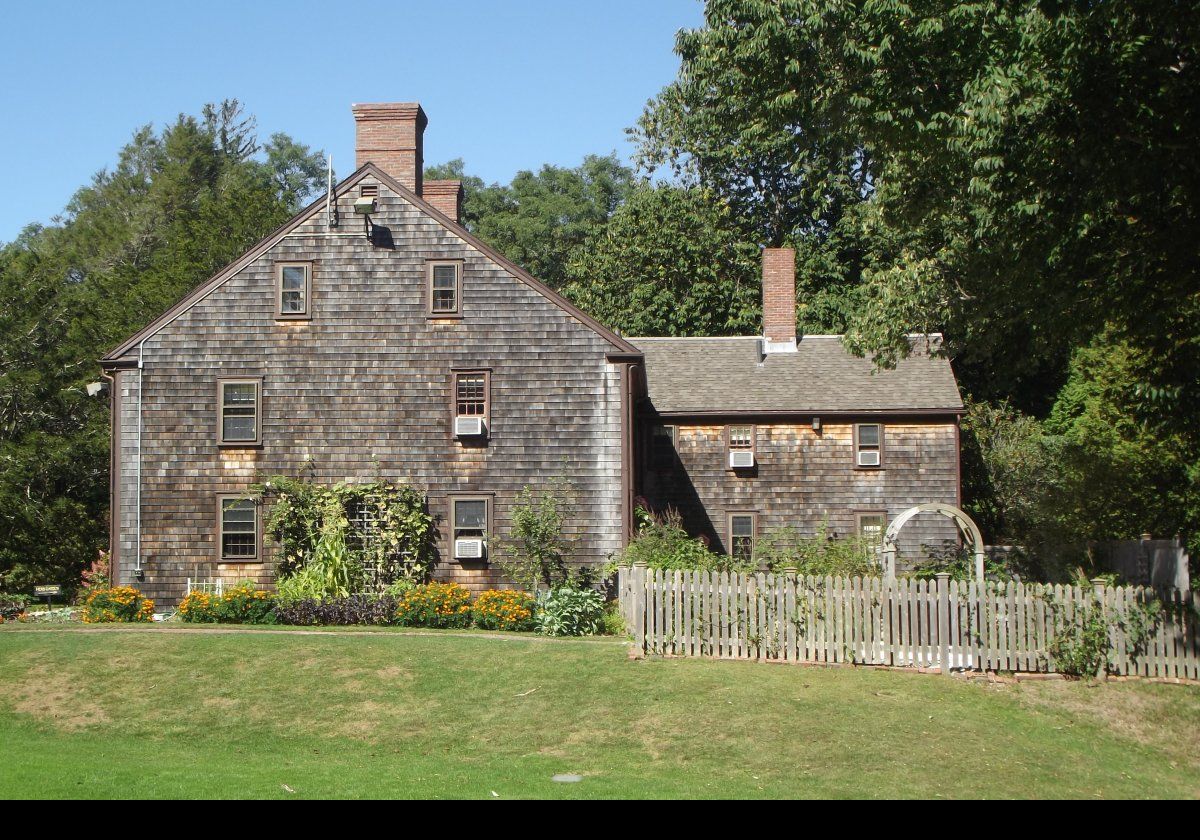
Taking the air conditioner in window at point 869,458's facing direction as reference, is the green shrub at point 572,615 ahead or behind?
ahead

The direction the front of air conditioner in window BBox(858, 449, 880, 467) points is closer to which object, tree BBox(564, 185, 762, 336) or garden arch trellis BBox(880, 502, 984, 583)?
the garden arch trellis

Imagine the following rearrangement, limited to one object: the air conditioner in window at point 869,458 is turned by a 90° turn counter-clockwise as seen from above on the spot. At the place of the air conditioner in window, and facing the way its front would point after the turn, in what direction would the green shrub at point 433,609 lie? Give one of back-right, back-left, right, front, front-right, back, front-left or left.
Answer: back-right

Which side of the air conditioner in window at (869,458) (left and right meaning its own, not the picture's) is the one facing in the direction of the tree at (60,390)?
right

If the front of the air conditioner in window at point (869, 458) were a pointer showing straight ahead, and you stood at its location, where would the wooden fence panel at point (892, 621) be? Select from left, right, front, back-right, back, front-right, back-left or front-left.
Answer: front

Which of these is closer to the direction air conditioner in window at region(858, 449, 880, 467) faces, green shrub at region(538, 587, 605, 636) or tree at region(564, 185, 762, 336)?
the green shrub

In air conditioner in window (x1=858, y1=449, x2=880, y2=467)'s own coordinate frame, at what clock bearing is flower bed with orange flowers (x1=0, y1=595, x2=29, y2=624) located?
The flower bed with orange flowers is roughly at 2 o'clock from the air conditioner in window.

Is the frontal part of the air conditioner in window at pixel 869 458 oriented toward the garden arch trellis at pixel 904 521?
yes

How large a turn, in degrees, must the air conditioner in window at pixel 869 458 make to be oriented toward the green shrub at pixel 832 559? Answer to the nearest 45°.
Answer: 0° — it already faces it

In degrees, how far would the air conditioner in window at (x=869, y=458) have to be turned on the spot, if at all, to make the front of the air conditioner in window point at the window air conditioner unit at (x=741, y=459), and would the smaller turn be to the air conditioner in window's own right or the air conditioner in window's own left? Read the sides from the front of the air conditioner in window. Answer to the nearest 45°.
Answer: approximately 90° to the air conditioner in window's own right

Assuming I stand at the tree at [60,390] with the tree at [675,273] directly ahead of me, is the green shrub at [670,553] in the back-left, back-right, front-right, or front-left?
front-right
